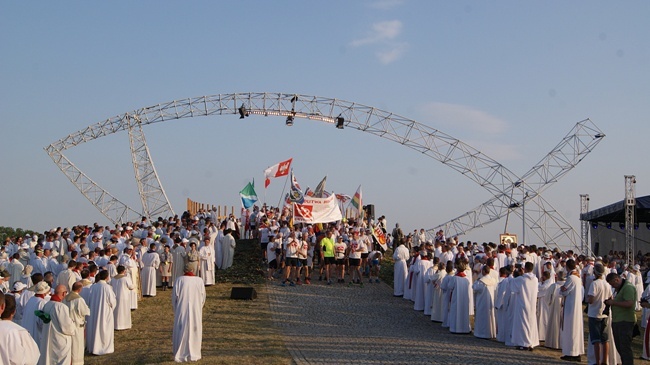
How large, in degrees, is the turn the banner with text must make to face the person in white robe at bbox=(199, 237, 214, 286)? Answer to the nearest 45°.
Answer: approximately 45° to its right

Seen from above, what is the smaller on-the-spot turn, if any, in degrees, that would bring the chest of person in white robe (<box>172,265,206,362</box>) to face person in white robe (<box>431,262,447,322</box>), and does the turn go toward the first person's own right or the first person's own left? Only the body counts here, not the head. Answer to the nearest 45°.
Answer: approximately 45° to the first person's own right

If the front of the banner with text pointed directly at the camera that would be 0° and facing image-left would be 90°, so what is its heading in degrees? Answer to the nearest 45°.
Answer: approximately 0°

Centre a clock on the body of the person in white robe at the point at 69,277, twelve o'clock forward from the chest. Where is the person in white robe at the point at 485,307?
the person in white robe at the point at 485,307 is roughly at 2 o'clock from the person in white robe at the point at 69,277.

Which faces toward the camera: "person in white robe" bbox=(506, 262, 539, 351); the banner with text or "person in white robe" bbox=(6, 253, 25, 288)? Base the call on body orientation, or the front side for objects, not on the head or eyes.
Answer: the banner with text

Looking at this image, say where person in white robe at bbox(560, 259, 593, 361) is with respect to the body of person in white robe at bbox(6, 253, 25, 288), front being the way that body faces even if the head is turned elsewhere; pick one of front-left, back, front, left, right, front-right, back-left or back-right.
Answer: right

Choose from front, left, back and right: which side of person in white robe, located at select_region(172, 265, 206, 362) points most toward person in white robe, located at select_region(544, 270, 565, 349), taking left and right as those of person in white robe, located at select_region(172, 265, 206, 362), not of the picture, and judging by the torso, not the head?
right

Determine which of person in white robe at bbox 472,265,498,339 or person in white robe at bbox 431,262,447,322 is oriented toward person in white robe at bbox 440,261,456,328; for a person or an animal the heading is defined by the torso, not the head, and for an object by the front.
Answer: person in white robe at bbox 472,265,498,339

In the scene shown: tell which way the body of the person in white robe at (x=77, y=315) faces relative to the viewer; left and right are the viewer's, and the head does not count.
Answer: facing away from the viewer and to the right of the viewer

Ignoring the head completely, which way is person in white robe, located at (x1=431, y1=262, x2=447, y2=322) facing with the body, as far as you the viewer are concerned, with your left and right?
facing away from the viewer and to the left of the viewer

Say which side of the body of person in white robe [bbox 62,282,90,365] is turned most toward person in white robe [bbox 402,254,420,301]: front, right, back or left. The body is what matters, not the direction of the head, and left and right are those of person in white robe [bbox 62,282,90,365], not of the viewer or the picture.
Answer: front

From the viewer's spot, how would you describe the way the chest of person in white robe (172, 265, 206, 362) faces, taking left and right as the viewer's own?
facing away from the viewer

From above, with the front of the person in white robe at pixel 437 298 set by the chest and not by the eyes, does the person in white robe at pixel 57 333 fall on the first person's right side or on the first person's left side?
on the first person's left side

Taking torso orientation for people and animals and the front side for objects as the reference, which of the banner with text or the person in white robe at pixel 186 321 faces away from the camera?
the person in white robe

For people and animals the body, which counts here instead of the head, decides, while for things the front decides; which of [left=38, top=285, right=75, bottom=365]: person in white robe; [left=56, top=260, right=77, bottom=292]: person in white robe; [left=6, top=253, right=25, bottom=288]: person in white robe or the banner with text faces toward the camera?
the banner with text
